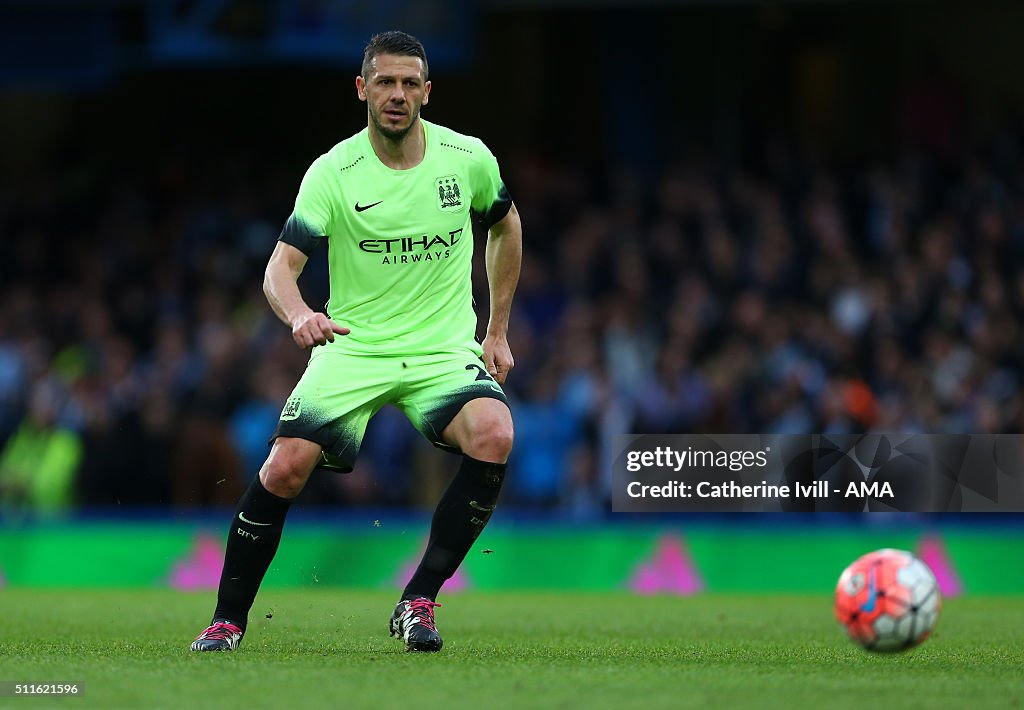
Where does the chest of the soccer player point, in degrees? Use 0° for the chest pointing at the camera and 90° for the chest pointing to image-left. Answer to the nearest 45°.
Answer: approximately 0°

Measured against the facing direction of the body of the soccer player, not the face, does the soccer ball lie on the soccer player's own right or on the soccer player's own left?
on the soccer player's own left
